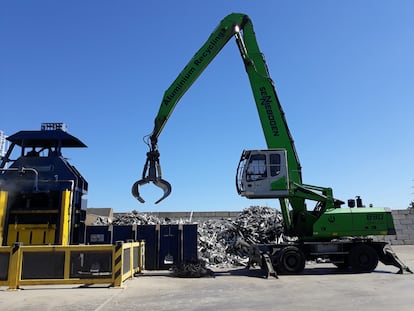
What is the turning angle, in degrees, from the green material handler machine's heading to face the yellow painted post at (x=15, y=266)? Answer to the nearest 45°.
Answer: approximately 45° to its left

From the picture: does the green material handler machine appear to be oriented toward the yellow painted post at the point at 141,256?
yes

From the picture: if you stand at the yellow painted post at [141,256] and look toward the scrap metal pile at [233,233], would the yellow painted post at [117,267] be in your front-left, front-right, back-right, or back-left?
back-right

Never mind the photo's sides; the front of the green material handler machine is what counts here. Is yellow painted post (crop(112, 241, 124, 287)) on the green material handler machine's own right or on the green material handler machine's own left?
on the green material handler machine's own left

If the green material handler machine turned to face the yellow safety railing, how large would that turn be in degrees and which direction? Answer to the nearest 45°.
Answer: approximately 45° to its left

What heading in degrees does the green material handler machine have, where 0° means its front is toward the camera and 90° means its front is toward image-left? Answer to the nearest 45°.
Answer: approximately 90°
